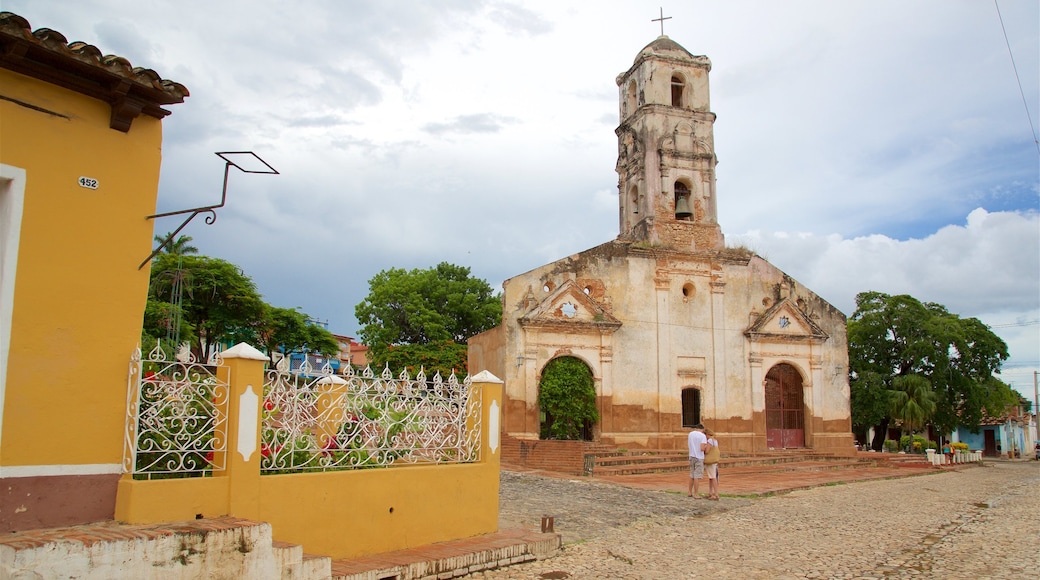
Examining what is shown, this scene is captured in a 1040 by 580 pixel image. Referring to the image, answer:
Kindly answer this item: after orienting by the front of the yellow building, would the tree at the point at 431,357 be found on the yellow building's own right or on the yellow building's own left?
on the yellow building's own left

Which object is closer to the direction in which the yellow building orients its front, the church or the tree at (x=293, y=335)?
the church

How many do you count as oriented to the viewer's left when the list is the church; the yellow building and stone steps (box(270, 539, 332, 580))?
0

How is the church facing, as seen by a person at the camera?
facing the viewer and to the right of the viewer

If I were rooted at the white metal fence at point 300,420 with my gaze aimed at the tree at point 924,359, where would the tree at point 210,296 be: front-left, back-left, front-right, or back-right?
front-left

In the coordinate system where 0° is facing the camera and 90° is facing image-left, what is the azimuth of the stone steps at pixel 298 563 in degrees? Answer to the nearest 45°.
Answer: approximately 270°

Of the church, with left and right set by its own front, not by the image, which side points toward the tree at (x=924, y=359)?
left

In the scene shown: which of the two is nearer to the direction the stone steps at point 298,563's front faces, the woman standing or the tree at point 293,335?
the woman standing

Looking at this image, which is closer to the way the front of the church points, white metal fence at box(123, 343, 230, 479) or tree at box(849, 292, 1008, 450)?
the white metal fence

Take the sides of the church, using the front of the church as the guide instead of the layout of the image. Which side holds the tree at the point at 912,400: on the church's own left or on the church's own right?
on the church's own left

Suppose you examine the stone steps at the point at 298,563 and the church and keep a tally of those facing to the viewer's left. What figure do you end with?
0
